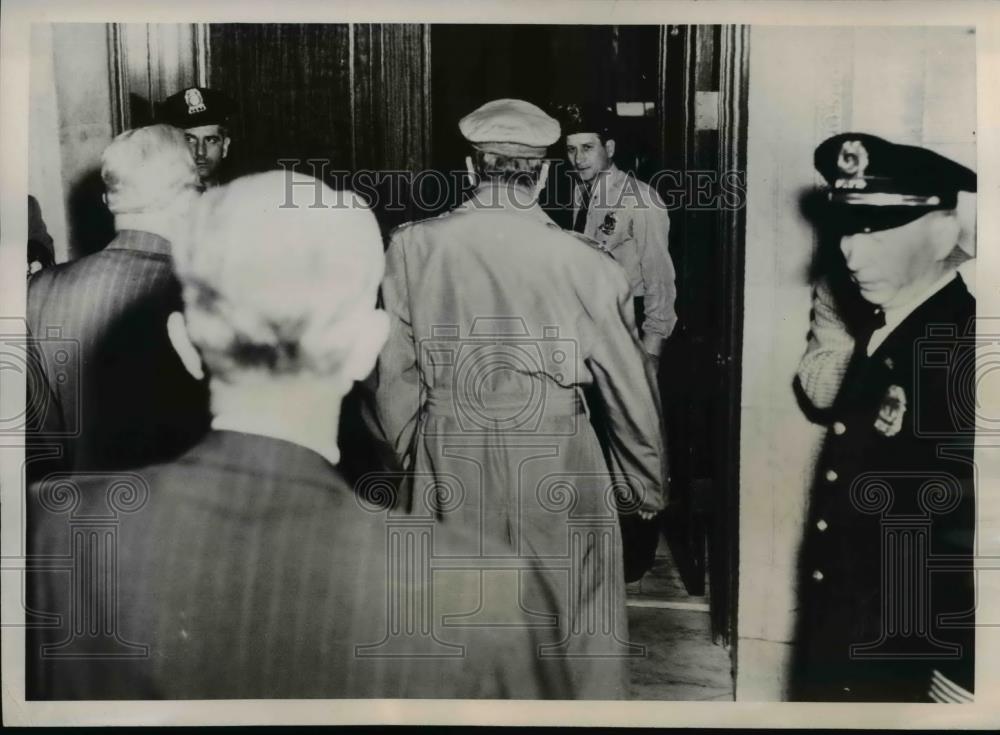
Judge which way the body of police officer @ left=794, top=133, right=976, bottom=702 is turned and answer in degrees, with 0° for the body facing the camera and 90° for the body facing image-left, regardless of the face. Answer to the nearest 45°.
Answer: approximately 45°

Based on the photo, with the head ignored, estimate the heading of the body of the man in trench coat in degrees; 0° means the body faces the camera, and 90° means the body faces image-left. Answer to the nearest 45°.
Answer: approximately 180°

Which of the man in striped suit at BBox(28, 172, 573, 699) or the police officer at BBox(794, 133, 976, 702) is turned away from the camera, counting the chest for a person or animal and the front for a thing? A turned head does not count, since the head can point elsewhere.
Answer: the man in striped suit

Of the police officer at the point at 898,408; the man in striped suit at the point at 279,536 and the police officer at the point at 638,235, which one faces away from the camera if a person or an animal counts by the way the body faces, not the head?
the man in striped suit

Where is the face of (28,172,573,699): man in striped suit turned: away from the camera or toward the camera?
away from the camera

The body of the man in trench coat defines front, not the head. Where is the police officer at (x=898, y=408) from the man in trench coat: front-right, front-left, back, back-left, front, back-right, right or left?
right

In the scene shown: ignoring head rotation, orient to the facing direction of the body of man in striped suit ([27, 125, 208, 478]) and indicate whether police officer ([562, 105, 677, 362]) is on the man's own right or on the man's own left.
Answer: on the man's own right

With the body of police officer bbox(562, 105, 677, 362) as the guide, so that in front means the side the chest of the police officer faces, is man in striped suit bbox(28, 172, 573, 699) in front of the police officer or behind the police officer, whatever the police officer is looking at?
in front

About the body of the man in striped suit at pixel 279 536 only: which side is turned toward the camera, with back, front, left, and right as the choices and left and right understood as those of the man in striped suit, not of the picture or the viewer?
back

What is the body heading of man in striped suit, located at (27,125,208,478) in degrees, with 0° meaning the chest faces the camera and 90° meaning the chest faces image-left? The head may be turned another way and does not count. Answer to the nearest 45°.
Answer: approximately 225°

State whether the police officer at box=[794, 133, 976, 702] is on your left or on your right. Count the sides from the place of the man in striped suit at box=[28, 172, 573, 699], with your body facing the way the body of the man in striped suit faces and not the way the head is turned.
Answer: on your right

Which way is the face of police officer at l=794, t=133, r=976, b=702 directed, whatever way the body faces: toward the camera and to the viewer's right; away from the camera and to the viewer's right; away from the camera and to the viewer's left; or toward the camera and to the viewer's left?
toward the camera and to the viewer's left
